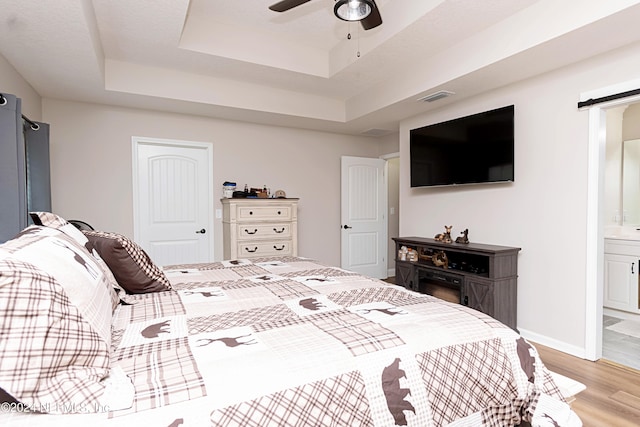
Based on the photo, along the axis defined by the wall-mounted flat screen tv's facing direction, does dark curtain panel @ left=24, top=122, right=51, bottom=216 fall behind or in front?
in front

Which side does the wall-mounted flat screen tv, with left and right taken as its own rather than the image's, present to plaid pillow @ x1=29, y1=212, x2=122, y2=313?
front

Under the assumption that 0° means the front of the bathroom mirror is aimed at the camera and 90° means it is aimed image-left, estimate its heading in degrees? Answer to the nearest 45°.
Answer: approximately 45°

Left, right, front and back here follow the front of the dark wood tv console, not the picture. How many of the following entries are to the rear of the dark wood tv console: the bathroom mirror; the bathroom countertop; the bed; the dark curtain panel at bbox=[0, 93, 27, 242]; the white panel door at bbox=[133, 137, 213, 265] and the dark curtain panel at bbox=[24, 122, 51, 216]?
2

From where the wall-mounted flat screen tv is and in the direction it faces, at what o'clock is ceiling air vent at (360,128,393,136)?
The ceiling air vent is roughly at 3 o'clock from the wall-mounted flat screen tv.

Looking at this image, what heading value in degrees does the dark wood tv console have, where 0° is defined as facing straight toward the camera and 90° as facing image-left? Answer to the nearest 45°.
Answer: approximately 45°

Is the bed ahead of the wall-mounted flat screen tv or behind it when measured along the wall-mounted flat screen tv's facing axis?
ahead

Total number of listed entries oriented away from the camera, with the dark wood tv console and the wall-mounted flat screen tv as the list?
0

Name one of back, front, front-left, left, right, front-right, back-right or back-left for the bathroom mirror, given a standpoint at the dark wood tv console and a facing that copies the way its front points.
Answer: back
